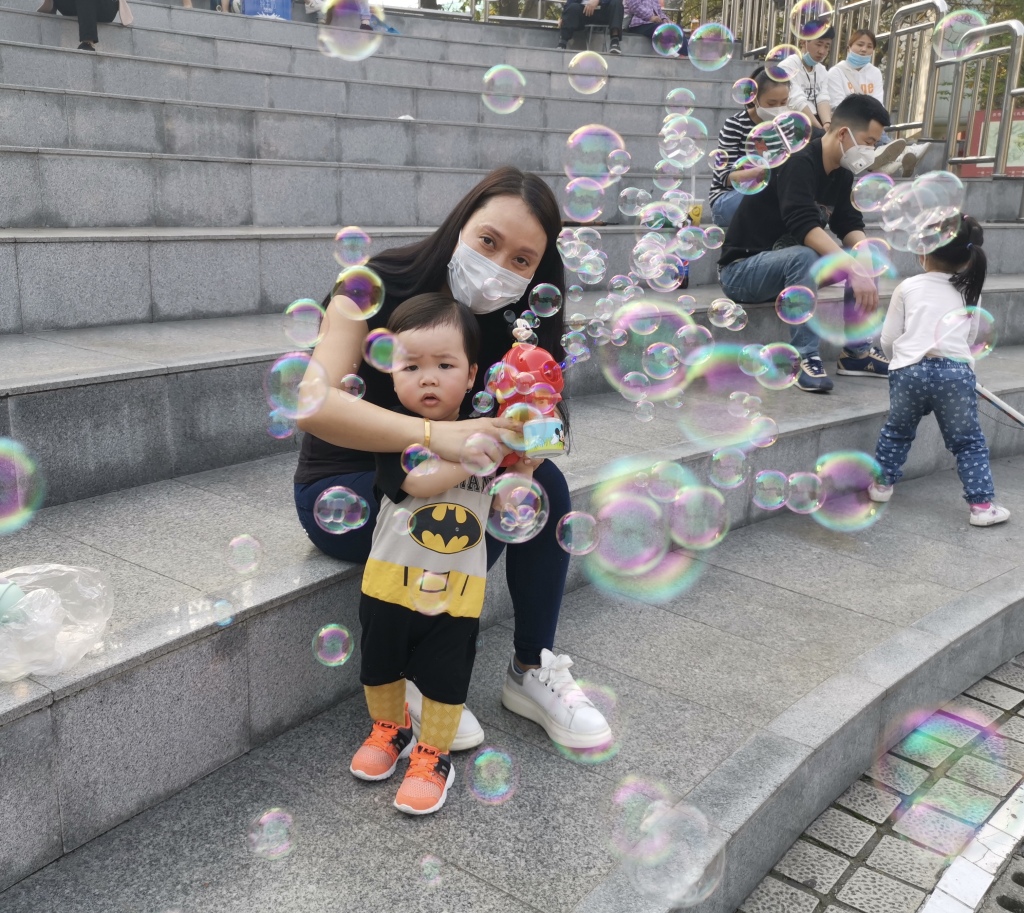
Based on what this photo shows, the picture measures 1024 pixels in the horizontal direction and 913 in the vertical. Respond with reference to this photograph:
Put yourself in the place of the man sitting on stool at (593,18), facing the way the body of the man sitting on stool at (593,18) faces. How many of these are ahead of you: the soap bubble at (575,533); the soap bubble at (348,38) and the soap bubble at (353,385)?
3

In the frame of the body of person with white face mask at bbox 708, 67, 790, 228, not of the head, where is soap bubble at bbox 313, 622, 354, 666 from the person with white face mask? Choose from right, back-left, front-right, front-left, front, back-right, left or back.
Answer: front-right

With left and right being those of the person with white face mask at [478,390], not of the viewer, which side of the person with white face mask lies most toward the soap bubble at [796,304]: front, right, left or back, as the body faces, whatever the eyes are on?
left

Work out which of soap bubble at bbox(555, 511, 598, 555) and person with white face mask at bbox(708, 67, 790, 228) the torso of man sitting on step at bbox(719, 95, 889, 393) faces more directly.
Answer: the soap bubble

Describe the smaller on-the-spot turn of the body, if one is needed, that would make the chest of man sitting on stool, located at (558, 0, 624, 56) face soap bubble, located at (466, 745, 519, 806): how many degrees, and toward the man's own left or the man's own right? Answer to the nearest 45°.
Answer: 0° — they already face it

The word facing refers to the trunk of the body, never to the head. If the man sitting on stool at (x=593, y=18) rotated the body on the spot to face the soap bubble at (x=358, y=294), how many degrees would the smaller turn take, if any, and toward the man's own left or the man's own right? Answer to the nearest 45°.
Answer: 0° — they already face it

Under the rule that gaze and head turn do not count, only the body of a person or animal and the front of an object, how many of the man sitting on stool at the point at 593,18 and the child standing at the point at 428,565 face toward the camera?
2

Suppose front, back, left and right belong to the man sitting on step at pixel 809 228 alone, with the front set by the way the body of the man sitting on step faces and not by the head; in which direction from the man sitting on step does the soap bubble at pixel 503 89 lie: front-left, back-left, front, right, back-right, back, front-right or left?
right

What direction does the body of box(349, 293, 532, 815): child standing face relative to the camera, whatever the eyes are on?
toward the camera

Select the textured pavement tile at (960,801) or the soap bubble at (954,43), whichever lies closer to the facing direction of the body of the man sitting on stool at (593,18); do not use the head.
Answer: the textured pavement tile
